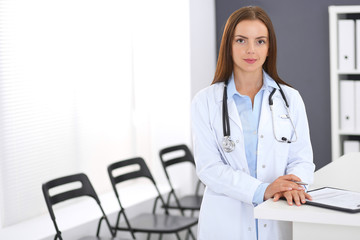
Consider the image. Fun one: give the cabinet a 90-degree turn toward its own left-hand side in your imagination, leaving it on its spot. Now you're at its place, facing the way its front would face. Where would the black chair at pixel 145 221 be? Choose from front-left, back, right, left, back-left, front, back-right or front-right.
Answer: back-right

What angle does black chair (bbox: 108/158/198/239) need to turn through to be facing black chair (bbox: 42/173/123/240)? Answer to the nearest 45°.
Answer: approximately 90° to its right

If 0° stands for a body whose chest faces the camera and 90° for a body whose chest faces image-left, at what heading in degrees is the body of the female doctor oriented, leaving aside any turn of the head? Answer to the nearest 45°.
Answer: approximately 0°

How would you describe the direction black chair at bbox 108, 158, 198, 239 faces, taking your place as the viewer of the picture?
facing the viewer and to the right of the viewer

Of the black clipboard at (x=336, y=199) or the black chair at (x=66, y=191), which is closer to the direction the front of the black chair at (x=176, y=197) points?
the black clipboard

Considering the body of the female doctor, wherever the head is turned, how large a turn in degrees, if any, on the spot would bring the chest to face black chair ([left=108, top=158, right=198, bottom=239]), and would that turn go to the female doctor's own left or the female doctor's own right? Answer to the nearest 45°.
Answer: approximately 135° to the female doctor's own right

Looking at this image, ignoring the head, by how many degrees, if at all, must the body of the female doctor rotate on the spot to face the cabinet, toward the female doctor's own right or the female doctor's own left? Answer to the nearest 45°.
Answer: approximately 180°

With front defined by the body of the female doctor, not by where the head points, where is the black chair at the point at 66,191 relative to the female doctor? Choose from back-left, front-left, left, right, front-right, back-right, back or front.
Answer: back-right

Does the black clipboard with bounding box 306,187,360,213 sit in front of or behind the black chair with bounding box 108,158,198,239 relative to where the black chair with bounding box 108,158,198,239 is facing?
in front

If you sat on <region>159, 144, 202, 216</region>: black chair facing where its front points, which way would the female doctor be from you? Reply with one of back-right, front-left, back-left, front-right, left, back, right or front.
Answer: front-right

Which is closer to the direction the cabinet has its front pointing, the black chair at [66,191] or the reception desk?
the reception desk

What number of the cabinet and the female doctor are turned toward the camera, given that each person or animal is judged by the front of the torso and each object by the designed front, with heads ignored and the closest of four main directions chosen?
2

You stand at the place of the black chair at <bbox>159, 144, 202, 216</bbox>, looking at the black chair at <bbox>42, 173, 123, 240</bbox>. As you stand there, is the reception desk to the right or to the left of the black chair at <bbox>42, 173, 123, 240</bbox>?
left
